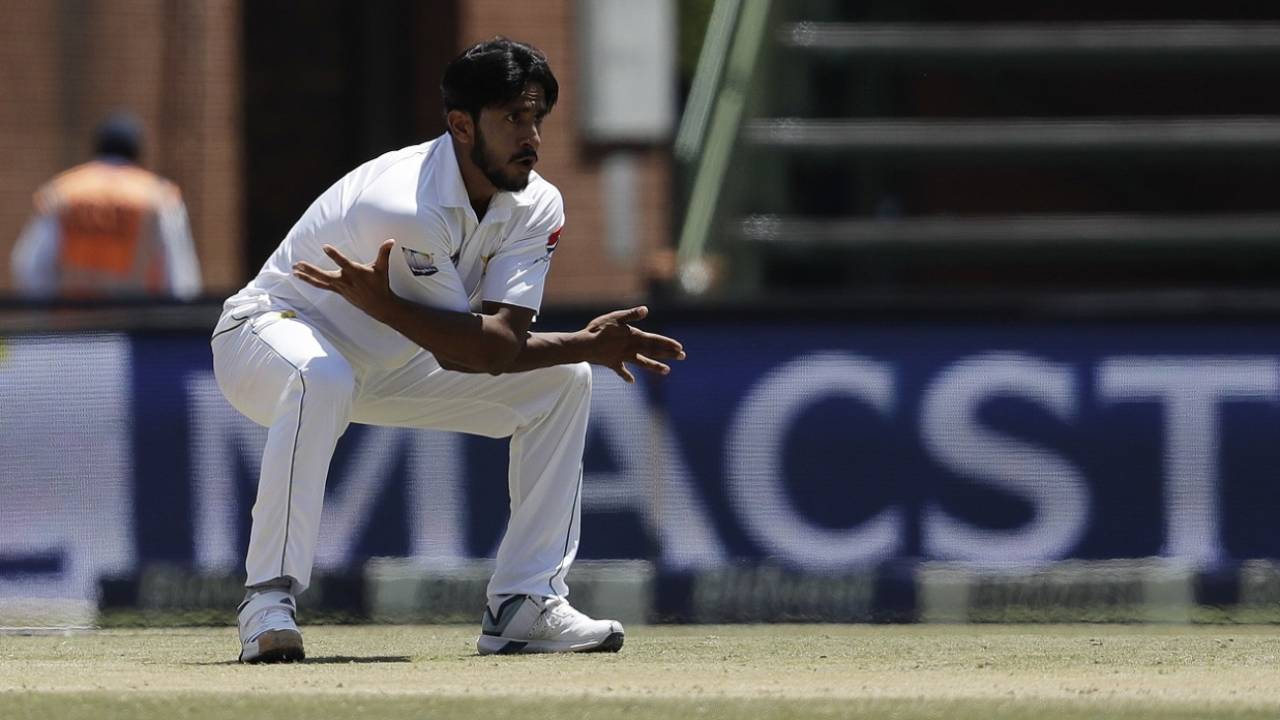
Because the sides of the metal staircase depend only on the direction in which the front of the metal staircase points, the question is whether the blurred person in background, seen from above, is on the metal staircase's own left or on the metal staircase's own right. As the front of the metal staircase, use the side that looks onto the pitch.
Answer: on the metal staircase's own right

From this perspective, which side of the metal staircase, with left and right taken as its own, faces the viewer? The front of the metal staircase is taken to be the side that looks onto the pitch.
front

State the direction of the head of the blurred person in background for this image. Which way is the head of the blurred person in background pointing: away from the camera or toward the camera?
away from the camera

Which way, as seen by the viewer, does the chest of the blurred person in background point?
away from the camera

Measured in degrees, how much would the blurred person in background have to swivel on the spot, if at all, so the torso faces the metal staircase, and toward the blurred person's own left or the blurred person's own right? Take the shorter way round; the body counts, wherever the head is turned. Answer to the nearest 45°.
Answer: approximately 90° to the blurred person's own right

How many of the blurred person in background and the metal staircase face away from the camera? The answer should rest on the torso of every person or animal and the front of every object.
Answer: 1
